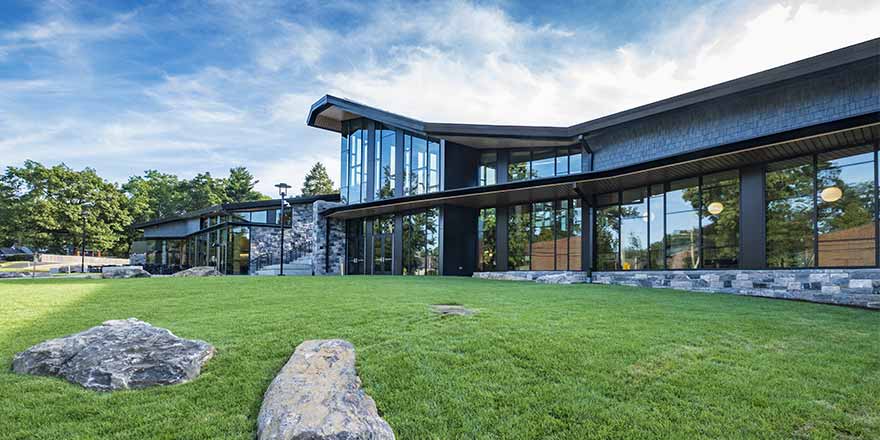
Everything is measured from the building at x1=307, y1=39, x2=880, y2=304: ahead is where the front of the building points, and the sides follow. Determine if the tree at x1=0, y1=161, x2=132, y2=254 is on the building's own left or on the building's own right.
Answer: on the building's own right

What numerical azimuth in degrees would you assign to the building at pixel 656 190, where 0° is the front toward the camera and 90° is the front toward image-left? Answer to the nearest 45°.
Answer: approximately 45°

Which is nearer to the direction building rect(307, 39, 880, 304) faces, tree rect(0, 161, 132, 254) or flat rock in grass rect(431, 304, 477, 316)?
the flat rock in grass

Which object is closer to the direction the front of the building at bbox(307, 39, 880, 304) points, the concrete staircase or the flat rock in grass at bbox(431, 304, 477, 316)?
the flat rock in grass

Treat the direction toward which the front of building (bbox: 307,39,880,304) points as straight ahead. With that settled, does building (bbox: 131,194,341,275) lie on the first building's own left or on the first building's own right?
on the first building's own right

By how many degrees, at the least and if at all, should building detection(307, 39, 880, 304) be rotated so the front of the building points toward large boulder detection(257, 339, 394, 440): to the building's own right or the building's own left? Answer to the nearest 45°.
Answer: approximately 45° to the building's own left
